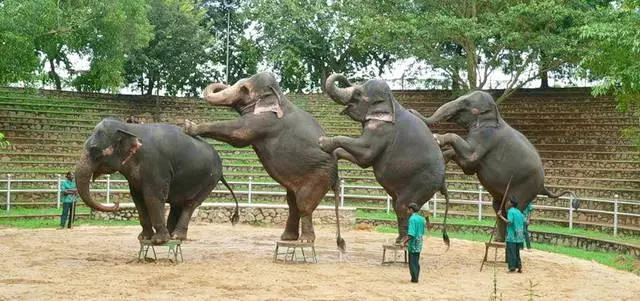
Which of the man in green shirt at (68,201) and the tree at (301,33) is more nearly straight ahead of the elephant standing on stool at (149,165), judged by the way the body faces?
the man in green shirt

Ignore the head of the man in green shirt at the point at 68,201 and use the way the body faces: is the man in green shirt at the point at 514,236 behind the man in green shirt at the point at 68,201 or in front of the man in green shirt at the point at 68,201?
in front

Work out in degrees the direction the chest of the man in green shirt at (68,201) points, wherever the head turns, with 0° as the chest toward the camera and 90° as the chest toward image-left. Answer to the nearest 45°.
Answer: approximately 315°

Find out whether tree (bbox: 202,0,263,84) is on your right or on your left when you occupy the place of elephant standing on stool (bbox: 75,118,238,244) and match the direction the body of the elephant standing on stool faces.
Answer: on your right

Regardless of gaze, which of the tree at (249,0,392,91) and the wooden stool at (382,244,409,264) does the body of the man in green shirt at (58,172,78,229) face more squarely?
the wooden stool

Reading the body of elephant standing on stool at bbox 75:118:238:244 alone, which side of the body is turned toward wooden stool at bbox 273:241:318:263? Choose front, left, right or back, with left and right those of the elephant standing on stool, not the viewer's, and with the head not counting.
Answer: back

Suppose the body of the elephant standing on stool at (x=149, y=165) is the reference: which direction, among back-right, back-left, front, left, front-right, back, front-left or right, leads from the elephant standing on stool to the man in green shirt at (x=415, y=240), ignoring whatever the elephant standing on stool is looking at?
back-left

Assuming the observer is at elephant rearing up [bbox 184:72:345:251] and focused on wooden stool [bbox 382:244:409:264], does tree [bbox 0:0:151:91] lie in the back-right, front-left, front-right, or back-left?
back-left

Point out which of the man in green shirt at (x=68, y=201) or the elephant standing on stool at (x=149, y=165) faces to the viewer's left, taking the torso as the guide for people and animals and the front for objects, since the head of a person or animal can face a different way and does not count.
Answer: the elephant standing on stool

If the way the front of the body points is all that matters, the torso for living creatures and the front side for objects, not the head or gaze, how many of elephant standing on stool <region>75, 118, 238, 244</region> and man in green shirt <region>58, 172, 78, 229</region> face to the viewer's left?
1

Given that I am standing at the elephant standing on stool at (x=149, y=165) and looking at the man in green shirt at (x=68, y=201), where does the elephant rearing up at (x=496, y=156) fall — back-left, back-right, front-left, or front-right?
back-right

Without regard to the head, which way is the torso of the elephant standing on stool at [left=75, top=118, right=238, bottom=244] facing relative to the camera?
to the viewer's left

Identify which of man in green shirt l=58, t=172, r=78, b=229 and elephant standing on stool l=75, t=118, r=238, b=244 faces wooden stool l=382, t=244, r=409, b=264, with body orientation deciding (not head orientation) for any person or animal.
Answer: the man in green shirt

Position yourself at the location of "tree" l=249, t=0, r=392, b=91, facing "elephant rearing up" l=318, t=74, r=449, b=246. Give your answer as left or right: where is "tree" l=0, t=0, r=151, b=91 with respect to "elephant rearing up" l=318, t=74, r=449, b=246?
right

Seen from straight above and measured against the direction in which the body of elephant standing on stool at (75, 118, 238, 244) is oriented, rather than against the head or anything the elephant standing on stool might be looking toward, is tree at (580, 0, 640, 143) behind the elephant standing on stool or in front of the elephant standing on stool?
behind
